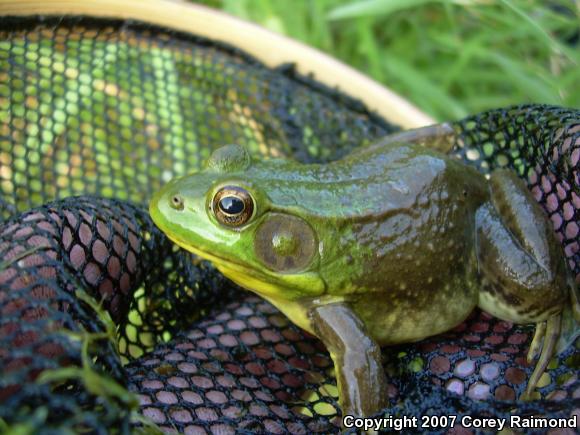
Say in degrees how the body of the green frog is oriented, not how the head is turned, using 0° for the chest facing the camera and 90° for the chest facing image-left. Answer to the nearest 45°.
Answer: approximately 90°
